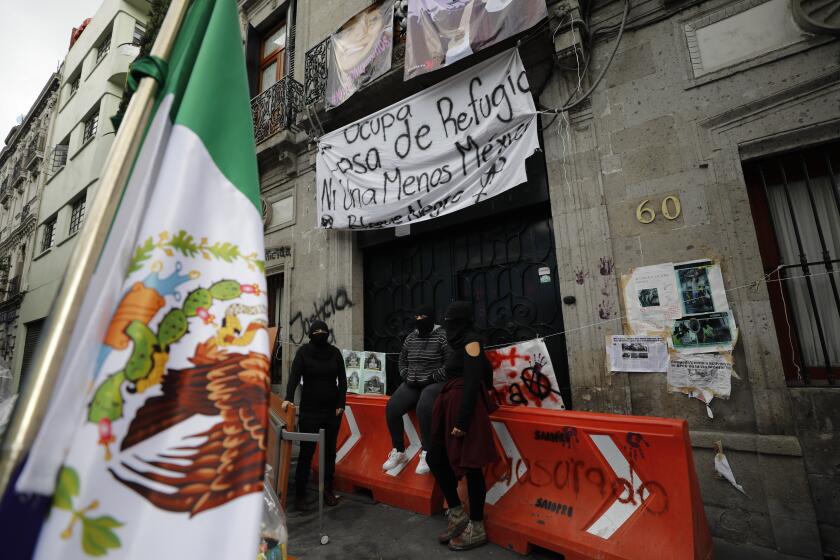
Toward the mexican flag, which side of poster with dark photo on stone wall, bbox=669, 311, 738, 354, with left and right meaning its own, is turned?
front

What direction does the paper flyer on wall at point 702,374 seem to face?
toward the camera

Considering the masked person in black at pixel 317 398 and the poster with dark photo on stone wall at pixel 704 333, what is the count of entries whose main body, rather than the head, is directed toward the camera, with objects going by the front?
2

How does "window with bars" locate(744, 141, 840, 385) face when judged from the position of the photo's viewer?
facing the viewer

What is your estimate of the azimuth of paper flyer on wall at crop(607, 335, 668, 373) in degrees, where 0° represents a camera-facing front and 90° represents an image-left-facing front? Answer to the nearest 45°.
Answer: approximately 0°

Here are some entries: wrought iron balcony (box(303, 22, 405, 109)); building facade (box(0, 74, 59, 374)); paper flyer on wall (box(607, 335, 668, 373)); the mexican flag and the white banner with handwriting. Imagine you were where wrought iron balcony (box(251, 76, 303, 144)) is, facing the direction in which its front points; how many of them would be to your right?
1

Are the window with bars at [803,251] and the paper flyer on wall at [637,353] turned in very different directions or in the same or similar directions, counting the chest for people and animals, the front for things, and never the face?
same or similar directions

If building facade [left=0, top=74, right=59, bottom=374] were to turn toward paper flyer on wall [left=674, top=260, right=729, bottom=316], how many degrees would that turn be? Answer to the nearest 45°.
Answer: approximately 45° to its left

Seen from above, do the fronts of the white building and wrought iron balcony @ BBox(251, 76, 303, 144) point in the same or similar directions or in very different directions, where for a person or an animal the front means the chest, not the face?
same or similar directions

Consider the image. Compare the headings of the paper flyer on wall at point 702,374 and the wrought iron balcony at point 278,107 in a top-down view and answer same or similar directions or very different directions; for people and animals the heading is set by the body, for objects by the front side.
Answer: same or similar directions

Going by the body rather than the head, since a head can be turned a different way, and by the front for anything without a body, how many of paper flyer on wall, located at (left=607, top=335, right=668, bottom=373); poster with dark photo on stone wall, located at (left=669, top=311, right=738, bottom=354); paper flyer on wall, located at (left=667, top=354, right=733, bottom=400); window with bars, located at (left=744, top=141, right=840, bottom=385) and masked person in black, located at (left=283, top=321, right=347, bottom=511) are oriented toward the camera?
5

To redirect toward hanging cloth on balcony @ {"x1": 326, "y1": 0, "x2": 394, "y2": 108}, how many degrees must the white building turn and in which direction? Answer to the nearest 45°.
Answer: approximately 45° to its left

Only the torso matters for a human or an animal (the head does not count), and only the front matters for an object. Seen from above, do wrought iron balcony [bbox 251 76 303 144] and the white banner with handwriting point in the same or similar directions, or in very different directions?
same or similar directions

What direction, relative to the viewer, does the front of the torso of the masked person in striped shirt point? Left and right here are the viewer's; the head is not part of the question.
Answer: facing the viewer and to the left of the viewer

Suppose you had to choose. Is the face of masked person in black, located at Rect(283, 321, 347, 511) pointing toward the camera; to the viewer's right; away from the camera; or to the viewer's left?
toward the camera

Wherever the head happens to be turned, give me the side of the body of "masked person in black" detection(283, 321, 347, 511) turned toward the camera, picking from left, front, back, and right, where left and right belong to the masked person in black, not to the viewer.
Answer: front
